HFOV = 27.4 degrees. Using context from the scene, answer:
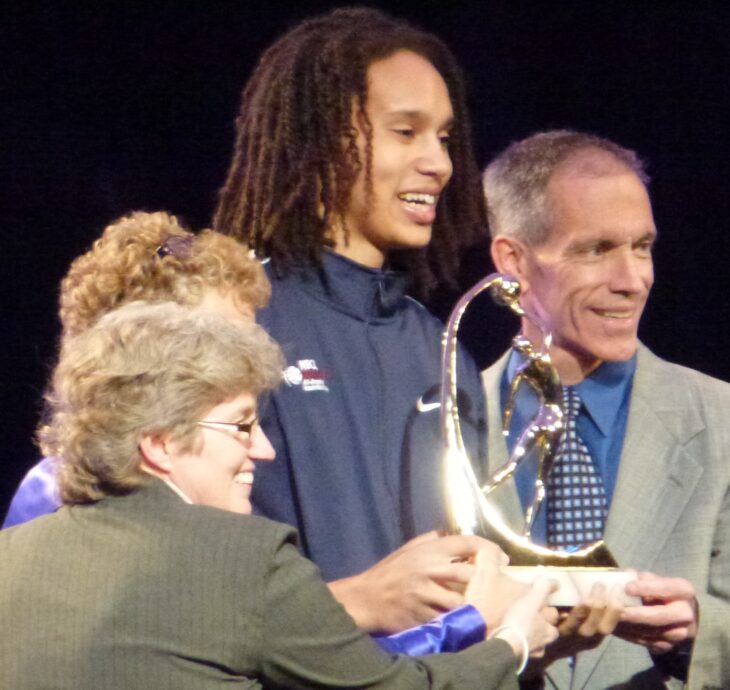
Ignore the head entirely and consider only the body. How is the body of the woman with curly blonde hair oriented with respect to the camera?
to the viewer's right

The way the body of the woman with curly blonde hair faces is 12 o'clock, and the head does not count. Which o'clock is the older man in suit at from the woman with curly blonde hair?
The older man in suit is roughly at 11 o'clock from the woman with curly blonde hair.

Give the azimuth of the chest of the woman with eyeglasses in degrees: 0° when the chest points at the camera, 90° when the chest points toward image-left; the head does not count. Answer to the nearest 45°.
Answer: approximately 225°

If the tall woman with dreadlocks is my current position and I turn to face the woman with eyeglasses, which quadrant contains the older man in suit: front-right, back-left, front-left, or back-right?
back-left

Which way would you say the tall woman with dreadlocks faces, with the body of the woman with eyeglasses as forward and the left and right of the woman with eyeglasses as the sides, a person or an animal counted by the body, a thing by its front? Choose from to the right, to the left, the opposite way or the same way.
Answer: to the right

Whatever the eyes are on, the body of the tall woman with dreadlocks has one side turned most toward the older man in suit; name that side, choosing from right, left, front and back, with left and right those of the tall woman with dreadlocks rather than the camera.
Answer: left

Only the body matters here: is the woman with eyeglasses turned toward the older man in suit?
yes

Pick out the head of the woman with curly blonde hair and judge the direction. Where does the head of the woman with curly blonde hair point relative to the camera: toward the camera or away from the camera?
away from the camera

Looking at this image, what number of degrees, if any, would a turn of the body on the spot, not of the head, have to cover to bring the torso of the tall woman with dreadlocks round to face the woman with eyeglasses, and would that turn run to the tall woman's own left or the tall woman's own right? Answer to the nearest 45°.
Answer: approximately 45° to the tall woman's own right

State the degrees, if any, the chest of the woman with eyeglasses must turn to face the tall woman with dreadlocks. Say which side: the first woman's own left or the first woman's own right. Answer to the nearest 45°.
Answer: approximately 45° to the first woman's own left

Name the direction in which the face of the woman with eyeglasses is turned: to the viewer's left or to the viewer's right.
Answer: to the viewer's right
